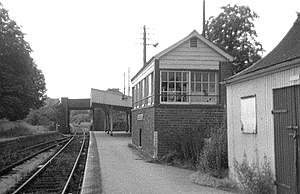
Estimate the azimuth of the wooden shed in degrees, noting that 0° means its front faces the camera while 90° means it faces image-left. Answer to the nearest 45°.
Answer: approximately 45°

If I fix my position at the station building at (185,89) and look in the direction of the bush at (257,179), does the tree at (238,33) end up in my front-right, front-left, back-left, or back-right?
back-left
